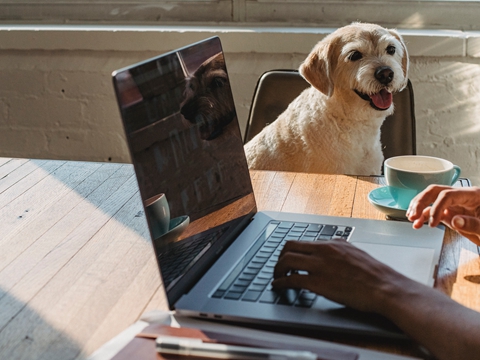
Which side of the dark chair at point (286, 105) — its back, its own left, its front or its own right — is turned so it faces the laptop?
front

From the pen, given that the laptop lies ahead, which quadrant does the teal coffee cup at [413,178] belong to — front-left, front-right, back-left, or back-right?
front-right

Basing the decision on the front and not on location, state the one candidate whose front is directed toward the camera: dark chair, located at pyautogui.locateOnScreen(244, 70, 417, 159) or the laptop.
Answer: the dark chair

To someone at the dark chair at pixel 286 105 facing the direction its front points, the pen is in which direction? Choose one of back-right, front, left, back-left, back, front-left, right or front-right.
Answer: front

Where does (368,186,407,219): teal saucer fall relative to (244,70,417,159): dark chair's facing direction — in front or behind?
in front

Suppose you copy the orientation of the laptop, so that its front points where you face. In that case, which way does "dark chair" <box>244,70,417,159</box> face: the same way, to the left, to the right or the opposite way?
to the right

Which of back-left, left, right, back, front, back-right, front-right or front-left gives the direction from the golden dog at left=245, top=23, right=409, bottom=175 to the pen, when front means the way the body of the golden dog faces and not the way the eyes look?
front-right

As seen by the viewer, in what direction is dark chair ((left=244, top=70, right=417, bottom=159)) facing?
toward the camera

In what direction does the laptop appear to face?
to the viewer's right

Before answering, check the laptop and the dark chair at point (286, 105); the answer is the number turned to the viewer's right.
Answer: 1

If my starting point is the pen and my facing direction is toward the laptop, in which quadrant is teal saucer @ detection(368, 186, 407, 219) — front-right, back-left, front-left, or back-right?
front-right
